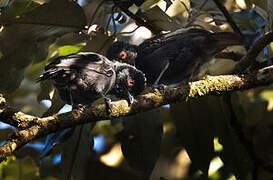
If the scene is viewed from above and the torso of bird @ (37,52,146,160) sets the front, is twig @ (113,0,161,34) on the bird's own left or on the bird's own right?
on the bird's own left

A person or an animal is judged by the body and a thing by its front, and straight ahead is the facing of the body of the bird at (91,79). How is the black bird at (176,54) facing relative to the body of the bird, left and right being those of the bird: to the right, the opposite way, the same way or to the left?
the opposite way

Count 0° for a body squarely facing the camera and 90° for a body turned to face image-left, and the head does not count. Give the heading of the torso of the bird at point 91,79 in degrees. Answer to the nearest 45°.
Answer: approximately 270°

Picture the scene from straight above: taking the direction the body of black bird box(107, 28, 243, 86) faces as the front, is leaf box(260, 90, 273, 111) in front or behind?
behind

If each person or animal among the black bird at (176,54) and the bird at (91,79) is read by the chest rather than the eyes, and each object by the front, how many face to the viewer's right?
1

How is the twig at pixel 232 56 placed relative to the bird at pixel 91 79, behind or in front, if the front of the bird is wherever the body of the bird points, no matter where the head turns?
in front

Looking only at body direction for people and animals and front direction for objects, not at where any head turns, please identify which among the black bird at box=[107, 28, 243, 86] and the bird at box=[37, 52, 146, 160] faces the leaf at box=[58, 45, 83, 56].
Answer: the black bird

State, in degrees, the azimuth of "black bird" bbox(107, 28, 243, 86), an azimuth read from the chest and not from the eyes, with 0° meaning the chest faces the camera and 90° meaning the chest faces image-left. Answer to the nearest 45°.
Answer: approximately 90°
